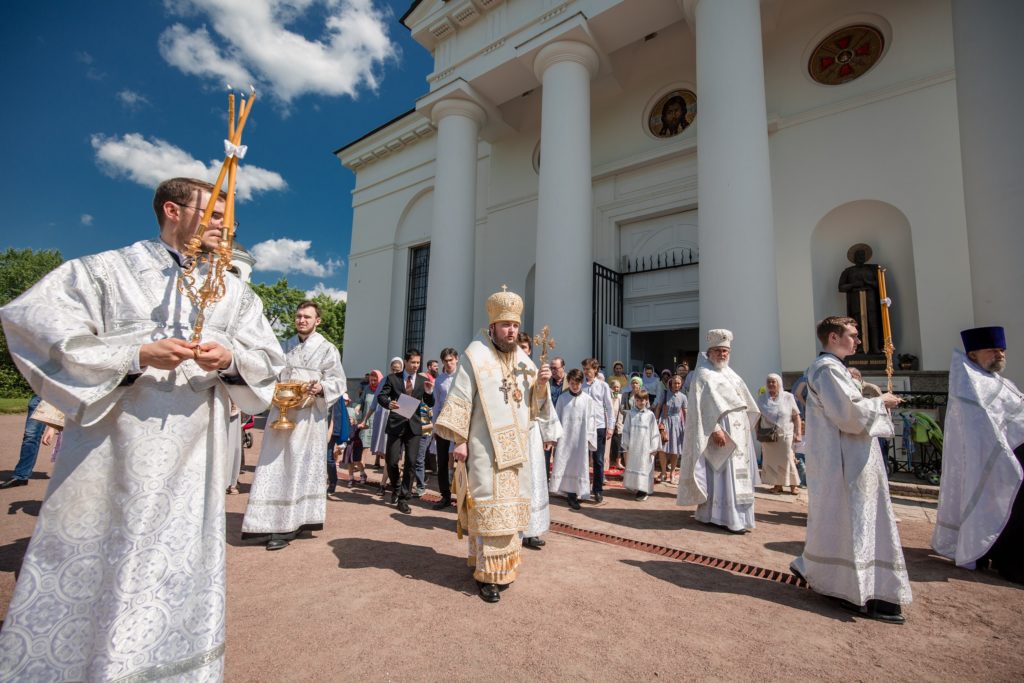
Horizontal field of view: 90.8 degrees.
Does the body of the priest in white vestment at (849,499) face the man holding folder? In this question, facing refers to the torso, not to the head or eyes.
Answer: no

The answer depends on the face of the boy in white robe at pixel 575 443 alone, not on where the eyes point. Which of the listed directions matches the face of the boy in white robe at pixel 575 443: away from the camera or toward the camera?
toward the camera

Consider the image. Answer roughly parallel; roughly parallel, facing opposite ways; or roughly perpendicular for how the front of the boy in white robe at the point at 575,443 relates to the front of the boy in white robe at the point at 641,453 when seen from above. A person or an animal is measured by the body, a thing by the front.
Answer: roughly parallel

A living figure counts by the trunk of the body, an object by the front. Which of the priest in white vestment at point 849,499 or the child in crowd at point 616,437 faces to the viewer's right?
the priest in white vestment

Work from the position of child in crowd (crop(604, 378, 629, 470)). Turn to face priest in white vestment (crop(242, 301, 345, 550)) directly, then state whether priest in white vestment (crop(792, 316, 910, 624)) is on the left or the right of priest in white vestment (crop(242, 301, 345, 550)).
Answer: left

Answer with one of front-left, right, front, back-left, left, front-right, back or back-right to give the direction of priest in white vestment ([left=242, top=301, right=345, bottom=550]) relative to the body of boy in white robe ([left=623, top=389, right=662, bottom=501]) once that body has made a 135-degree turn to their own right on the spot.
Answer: left

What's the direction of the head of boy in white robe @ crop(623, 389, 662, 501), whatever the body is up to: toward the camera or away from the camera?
toward the camera

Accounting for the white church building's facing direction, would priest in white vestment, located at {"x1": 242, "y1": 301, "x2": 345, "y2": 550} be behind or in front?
in front

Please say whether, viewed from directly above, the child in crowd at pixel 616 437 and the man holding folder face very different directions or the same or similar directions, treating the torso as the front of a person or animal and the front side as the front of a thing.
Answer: same or similar directions

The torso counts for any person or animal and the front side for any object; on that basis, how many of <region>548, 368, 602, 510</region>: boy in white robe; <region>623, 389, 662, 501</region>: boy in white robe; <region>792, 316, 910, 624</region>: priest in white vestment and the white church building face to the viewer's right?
1

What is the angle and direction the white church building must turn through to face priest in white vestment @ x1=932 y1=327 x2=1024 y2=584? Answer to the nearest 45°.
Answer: approximately 45° to its left

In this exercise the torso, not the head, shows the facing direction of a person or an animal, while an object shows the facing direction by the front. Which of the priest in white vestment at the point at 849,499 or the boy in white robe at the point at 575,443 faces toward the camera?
the boy in white robe

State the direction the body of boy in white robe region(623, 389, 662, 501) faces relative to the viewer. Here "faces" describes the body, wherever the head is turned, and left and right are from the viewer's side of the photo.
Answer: facing the viewer

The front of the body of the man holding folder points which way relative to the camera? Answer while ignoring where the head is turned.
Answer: toward the camera

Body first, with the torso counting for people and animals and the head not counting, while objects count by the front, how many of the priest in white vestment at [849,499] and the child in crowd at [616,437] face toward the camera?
1

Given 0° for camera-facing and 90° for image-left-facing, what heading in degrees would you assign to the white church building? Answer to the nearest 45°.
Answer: approximately 45°

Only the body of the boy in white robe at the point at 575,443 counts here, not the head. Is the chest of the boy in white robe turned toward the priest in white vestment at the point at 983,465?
no
